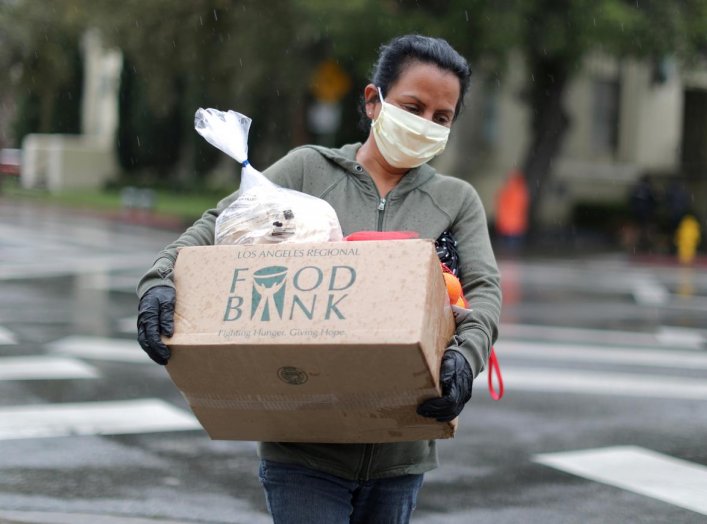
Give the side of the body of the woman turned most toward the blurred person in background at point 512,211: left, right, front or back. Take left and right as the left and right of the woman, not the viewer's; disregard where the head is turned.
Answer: back

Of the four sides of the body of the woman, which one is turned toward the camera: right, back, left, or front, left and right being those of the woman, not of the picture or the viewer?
front

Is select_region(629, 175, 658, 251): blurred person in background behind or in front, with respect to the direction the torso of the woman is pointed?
behind

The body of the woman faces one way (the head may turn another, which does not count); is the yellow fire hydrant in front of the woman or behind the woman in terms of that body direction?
behind

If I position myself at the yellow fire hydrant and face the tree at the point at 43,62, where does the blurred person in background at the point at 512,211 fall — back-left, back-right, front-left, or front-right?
front-left

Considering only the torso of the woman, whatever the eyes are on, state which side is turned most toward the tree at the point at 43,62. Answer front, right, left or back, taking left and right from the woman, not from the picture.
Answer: back

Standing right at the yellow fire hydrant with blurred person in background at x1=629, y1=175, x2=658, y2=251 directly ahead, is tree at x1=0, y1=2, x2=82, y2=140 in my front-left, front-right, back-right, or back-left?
front-left
